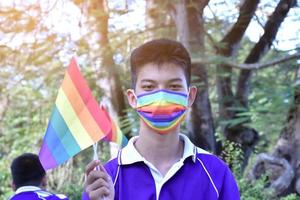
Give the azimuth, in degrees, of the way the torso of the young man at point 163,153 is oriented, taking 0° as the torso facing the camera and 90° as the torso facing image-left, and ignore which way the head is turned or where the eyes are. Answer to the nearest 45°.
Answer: approximately 0°

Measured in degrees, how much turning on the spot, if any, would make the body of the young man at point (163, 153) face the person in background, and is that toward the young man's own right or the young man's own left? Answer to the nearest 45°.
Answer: approximately 135° to the young man's own right

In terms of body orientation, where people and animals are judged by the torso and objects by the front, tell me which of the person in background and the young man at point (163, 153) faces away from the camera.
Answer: the person in background

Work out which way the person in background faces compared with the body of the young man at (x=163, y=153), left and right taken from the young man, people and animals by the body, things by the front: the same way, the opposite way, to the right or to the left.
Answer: the opposite way

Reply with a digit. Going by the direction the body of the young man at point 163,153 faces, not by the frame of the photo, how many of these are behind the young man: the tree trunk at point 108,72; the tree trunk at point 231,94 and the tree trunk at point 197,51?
3

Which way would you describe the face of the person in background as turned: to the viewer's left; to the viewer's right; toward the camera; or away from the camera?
away from the camera

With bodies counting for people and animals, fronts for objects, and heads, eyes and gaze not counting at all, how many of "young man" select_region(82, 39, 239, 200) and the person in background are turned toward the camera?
1

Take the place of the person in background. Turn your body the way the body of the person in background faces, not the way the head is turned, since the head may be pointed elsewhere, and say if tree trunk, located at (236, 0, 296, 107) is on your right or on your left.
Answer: on your right

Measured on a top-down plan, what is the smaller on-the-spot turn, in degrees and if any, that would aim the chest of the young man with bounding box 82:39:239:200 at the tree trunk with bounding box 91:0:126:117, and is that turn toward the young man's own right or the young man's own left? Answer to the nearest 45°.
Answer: approximately 180°

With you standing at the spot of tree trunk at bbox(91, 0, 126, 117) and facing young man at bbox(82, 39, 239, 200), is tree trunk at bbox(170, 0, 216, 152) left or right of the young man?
left

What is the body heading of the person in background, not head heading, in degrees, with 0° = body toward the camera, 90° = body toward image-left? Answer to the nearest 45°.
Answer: approximately 180°

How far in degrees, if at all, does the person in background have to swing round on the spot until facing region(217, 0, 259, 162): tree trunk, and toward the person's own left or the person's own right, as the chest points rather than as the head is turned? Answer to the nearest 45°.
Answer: approximately 45° to the person's own right
